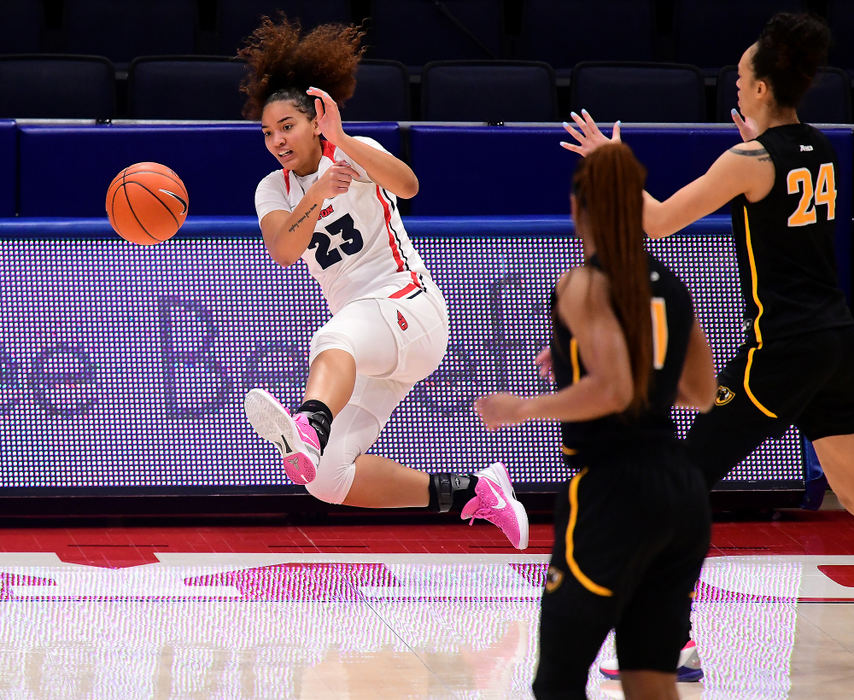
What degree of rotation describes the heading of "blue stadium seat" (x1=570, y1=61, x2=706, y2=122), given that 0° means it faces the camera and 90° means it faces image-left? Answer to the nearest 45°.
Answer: approximately 0°

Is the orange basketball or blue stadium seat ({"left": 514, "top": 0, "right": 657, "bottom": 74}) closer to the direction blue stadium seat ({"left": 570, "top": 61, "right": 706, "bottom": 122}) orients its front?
the orange basketball

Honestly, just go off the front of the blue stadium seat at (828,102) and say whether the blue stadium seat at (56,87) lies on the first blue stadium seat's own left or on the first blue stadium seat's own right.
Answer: on the first blue stadium seat's own right

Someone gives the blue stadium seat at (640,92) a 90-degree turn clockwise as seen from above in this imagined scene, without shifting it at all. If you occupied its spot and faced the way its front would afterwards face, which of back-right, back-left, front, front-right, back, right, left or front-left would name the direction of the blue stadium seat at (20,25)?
front

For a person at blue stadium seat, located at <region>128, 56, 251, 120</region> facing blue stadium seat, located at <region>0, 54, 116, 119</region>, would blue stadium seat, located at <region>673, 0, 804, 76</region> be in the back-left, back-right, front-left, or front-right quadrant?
back-right

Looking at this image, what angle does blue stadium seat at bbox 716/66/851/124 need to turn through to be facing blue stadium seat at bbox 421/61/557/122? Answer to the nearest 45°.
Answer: approximately 90° to its right

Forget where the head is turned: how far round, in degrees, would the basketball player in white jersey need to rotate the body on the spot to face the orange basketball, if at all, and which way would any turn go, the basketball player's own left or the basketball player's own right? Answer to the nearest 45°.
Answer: approximately 90° to the basketball player's own right

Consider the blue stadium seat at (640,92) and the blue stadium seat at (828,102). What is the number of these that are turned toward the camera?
2

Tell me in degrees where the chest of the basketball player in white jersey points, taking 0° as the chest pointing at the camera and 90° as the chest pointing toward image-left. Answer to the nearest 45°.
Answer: approximately 45°

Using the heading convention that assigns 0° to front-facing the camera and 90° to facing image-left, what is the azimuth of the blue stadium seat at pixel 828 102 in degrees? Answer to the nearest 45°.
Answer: approximately 0°
